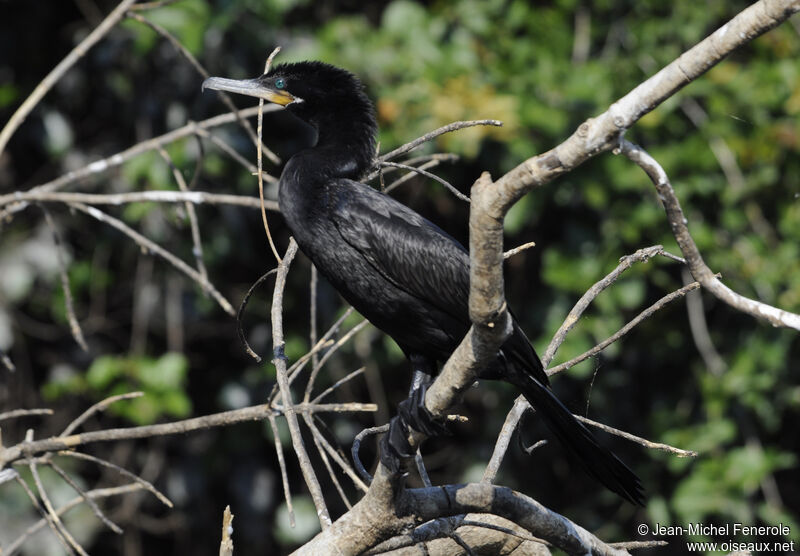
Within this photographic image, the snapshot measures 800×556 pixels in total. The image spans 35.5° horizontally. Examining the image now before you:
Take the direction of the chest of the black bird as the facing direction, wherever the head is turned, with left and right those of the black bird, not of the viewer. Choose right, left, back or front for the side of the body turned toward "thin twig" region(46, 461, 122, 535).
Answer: front

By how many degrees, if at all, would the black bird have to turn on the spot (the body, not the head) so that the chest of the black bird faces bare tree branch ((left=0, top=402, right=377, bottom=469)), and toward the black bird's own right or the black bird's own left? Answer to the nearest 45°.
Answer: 0° — it already faces it

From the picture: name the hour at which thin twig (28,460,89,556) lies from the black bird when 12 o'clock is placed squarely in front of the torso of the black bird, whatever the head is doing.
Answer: The thin twig is roughly at 12 o'clock from the black bird.

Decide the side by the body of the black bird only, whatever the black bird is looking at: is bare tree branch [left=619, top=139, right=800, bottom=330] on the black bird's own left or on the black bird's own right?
on the black bird's own left

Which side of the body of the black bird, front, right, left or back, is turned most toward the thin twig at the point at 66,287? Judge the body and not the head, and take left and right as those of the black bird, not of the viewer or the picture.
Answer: front

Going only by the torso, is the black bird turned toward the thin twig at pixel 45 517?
yes

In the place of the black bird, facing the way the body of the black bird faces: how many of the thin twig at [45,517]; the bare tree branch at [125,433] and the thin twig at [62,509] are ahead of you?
3

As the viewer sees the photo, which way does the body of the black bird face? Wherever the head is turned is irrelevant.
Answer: to the viewer's left

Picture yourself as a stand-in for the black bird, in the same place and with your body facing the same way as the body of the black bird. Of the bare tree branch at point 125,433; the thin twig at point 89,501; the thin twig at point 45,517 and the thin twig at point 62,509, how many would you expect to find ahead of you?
4

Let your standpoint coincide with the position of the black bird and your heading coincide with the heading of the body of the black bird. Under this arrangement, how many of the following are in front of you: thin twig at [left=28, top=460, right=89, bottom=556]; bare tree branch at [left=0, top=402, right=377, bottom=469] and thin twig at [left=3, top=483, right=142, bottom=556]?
3

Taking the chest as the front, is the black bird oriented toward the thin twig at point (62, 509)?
yes
